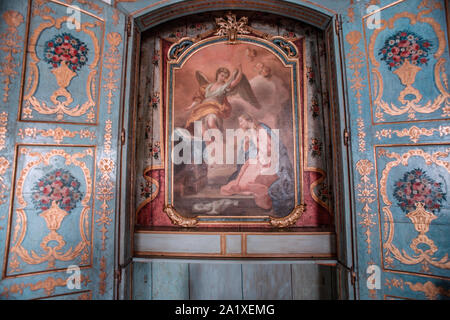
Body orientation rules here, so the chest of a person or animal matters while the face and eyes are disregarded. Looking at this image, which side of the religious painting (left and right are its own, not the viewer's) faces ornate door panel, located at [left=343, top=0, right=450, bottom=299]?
left

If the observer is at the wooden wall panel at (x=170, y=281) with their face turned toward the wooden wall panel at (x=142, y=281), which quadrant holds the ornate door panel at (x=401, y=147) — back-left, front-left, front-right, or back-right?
back-left

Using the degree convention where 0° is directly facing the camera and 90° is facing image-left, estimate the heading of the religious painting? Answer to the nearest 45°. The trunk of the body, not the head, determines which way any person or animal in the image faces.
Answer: approximately 0°
